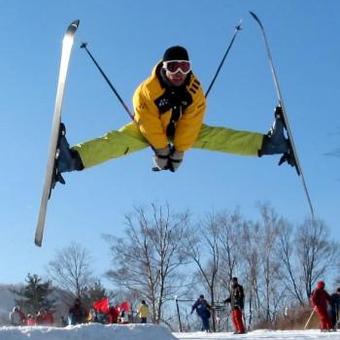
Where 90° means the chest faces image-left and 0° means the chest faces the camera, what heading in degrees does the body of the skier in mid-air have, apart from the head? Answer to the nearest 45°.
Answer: approximately 0°

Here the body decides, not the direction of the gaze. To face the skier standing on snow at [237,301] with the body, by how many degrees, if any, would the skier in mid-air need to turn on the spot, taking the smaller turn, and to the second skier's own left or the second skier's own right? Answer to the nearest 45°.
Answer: approximately 180°

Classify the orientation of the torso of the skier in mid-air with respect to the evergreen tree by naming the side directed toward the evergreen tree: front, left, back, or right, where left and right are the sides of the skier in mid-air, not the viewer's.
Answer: back

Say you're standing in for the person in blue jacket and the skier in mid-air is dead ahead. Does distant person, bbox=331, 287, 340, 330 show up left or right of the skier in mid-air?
left

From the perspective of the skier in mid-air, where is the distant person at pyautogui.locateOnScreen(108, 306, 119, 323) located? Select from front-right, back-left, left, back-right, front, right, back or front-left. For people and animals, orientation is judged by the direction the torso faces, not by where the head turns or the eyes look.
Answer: back
